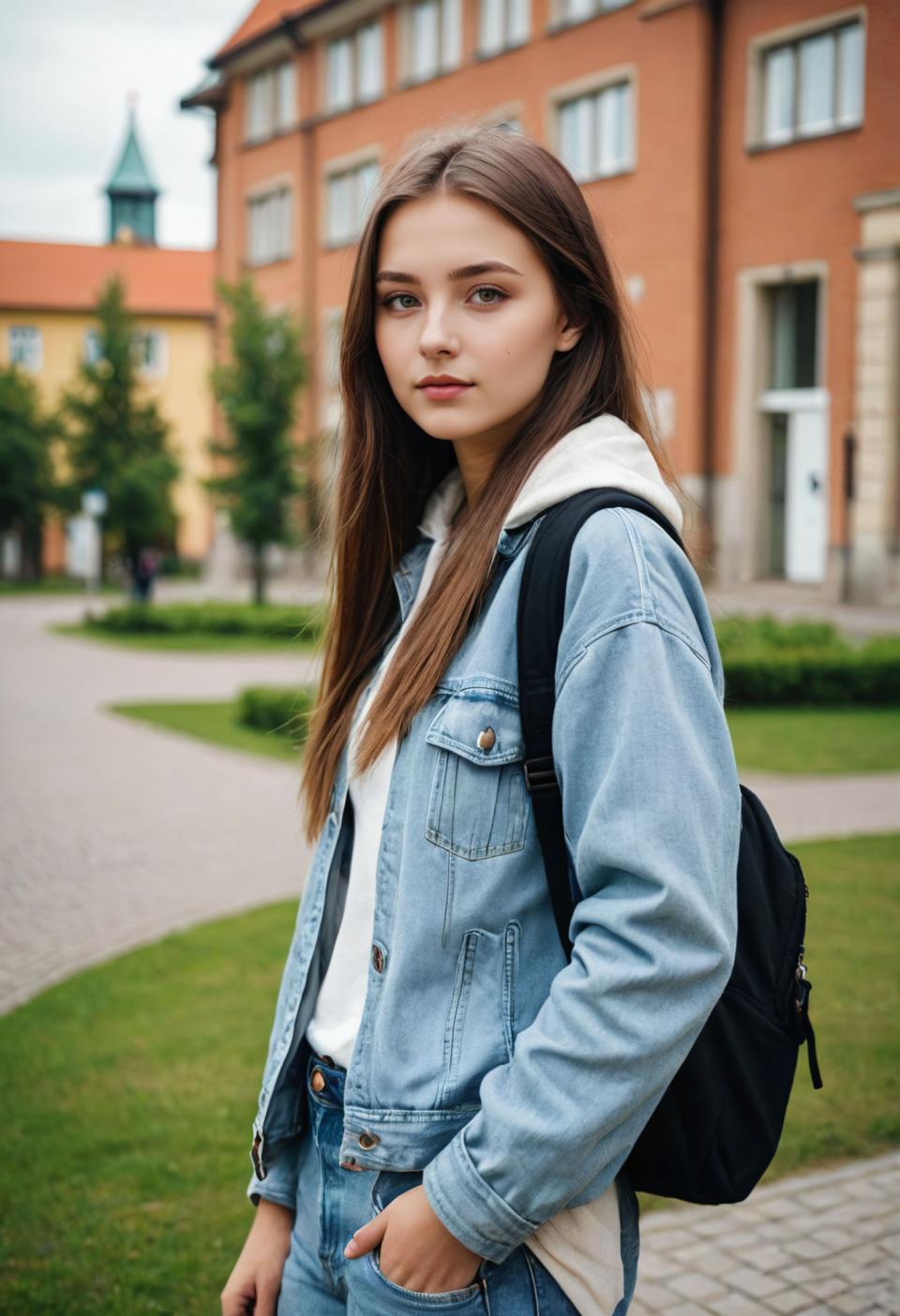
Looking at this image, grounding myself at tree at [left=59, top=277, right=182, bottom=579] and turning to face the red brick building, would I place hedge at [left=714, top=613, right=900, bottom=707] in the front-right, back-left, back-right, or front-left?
front-right

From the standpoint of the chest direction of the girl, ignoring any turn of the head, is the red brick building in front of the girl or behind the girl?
behind

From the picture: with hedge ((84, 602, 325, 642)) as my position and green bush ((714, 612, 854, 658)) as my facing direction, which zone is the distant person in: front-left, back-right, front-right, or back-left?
back-left

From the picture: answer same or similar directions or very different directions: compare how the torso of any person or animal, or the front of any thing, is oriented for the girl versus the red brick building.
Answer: same or similar directions

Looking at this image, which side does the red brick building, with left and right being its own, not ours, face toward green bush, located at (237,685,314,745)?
front

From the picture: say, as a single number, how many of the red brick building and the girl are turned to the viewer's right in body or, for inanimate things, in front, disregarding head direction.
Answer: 0

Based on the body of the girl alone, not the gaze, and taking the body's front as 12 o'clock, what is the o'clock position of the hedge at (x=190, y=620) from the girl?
The hedge is roughly at 4 o'clock from the girl.

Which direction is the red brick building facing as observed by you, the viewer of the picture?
facing the viewer and to the left of the viewer

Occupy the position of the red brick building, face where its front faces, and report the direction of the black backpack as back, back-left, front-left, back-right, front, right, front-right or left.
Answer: front-left

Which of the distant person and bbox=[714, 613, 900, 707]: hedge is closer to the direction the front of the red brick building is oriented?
the hedge

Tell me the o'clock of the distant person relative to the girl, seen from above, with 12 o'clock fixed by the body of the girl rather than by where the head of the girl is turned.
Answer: The distant person is roughly at 4 o'clock from the girl.

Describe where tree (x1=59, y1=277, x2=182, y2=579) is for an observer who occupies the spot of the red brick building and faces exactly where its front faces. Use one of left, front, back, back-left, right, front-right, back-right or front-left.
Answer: right

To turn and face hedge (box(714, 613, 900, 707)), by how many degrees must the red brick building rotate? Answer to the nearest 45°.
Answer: approximately 45° to its left

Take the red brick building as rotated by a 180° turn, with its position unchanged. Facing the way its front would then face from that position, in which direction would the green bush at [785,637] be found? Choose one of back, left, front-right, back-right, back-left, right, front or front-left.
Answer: back-right

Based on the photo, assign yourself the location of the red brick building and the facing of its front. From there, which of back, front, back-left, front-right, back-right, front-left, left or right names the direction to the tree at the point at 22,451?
right

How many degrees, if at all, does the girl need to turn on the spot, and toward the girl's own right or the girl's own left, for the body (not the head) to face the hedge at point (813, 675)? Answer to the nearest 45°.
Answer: approximately 135° to the girl's own right
